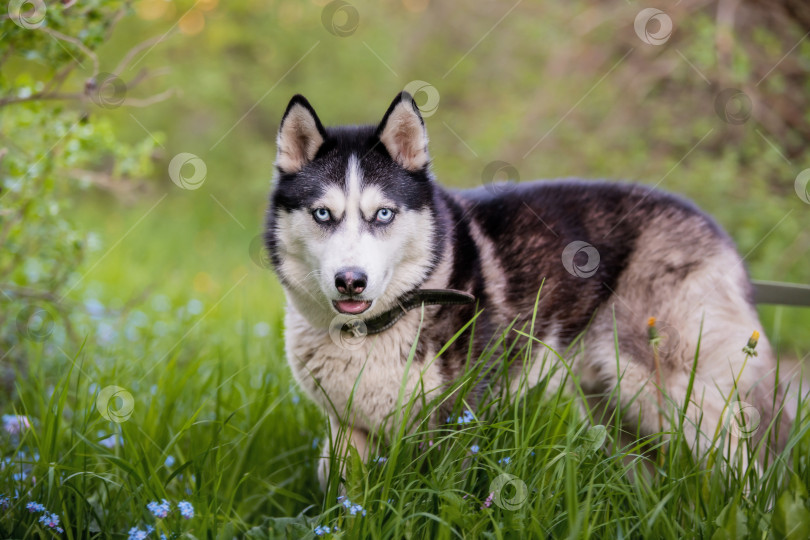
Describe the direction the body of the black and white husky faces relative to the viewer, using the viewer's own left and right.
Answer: facing the viewer and to the left of the viewer
